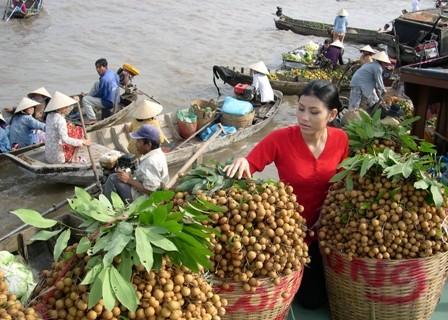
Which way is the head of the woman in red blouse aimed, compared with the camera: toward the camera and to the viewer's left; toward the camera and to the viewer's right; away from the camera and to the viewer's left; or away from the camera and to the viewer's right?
toward the camera and to the viewer's left

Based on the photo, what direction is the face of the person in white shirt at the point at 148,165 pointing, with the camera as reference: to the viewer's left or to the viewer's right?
to the viewer's left

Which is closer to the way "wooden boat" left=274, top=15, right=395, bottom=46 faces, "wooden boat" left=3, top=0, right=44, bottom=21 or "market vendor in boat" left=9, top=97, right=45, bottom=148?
the wooden boat

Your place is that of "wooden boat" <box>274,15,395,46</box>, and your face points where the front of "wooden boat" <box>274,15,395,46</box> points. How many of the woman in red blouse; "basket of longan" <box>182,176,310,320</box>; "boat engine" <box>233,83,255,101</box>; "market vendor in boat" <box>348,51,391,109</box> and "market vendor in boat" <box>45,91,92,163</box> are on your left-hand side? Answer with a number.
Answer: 5

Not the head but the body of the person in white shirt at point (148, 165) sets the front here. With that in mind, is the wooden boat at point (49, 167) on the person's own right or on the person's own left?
on the person's own right

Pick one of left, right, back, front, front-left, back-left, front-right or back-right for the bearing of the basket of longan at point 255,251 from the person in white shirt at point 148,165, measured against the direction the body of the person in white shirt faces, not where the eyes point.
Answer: left

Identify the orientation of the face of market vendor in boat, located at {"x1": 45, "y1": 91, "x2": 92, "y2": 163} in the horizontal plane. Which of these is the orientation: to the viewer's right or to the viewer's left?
to the viewer's right

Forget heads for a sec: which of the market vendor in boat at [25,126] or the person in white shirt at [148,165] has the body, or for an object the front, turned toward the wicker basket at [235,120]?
the market vendor in boat

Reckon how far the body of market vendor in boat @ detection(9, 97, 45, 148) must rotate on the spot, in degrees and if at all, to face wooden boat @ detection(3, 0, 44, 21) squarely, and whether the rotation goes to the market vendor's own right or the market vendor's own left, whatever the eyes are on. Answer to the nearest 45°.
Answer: approximately 90° to the market vendor's own left

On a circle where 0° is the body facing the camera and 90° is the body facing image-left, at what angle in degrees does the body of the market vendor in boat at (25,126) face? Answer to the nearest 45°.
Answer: approximately 270°

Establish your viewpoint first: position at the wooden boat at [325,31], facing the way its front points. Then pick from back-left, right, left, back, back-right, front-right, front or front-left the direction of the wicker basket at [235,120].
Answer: left

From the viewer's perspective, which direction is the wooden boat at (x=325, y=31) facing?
to the viewer's left
